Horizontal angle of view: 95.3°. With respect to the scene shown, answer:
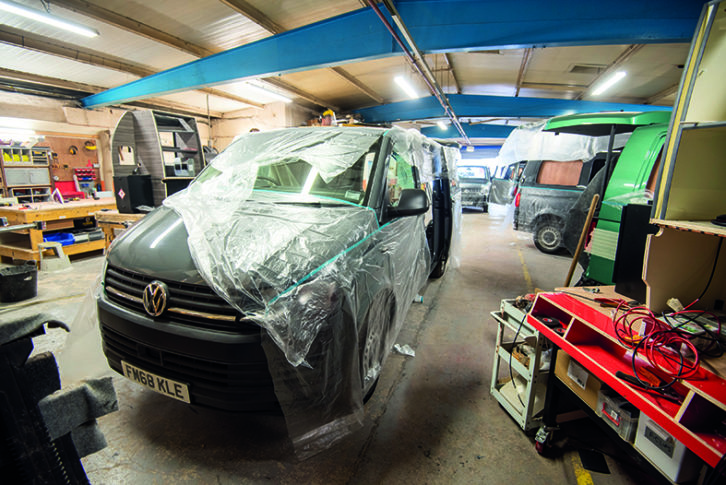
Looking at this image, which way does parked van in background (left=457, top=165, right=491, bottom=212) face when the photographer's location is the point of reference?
facing the viewer

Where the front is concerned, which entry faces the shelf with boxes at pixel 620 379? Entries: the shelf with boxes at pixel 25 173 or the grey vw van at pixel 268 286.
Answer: the shelf with boxes at pixel 25 173

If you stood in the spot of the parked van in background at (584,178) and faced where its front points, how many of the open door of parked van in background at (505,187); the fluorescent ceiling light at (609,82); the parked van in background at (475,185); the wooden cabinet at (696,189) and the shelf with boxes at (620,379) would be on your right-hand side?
2

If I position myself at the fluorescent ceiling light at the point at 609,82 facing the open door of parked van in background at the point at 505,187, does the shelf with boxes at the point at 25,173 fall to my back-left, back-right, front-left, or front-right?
front-left
